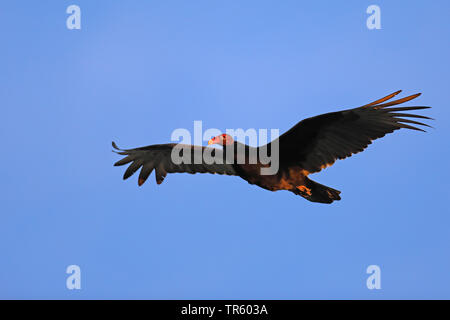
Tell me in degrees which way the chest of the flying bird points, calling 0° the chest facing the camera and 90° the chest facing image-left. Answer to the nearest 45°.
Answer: approximately 45°
